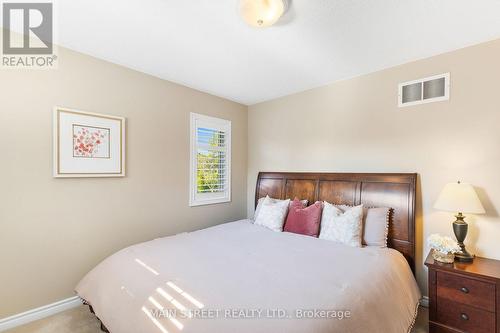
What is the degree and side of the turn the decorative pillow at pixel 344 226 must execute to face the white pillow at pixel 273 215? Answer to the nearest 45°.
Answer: approximately 45° to its right

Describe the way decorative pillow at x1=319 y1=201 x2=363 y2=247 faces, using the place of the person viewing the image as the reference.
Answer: facing the viewer and to the left of the viewer

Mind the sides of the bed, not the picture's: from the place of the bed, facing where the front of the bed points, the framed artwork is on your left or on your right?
on your right

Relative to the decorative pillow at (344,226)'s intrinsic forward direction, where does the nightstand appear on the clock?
The nightstand is roughly at 8 o'clock from the decorative pillow.

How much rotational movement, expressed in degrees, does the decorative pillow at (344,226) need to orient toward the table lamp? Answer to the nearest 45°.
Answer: approximately 135° to its left

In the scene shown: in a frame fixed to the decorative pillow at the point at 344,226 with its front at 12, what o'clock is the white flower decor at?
The white flower decor is roughly at 8 o'clock from the decorative pillow.

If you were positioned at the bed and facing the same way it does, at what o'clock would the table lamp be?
The table lamp is roughly at 7 o'clock from the bed.

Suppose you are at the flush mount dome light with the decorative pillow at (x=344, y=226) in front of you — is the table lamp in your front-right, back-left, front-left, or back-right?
front-right
